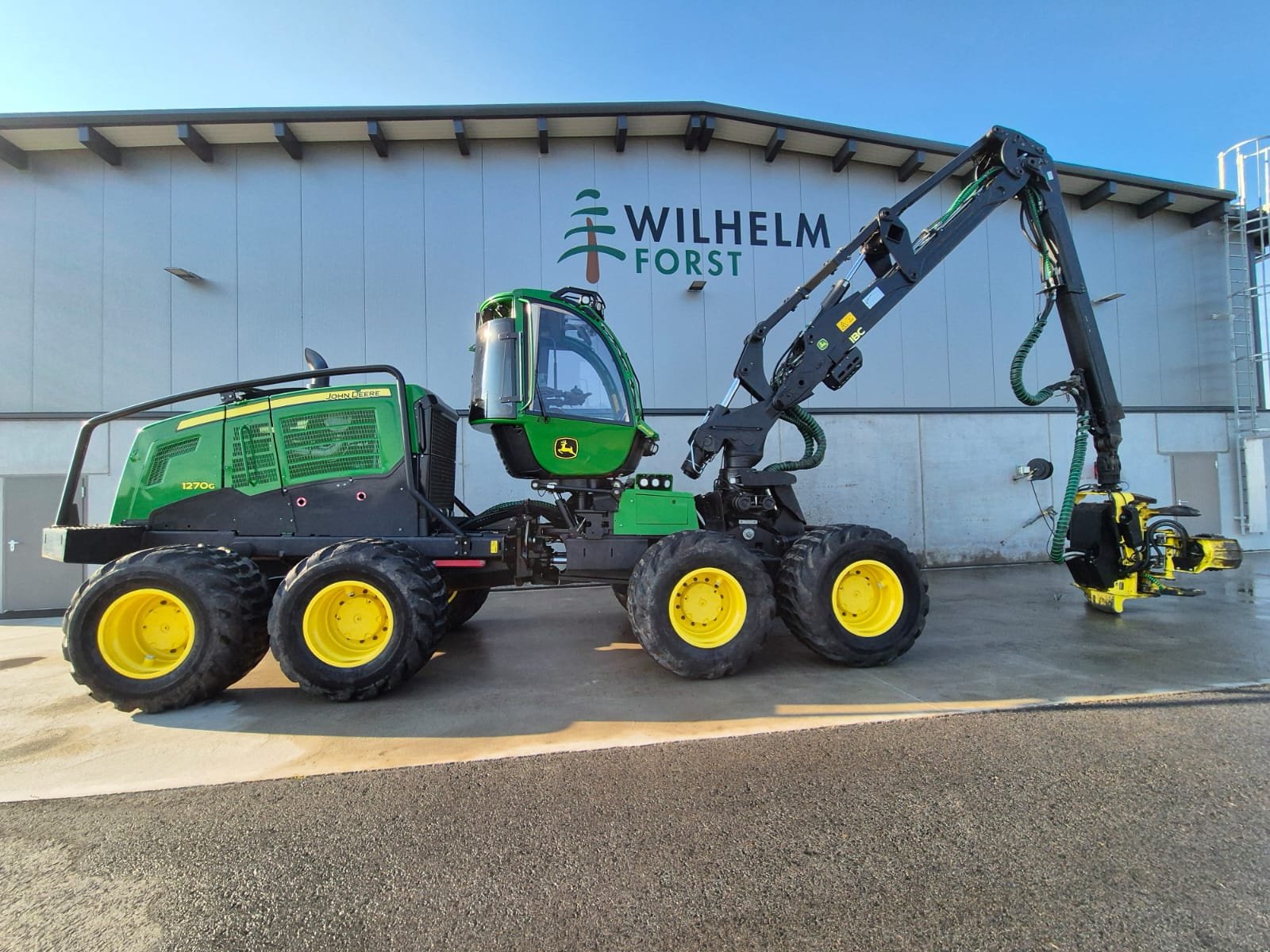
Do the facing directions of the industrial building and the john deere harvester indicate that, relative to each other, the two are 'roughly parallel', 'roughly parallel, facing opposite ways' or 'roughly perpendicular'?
roughly perpendicular

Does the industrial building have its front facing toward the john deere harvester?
yes

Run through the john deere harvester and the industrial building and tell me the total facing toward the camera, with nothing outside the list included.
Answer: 1

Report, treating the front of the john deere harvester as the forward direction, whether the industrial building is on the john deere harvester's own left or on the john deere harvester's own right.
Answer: on the john deere harvester's own left

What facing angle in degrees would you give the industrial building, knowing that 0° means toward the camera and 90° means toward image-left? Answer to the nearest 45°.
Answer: approximately 0°

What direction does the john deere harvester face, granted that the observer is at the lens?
facing to the right of the viewer
